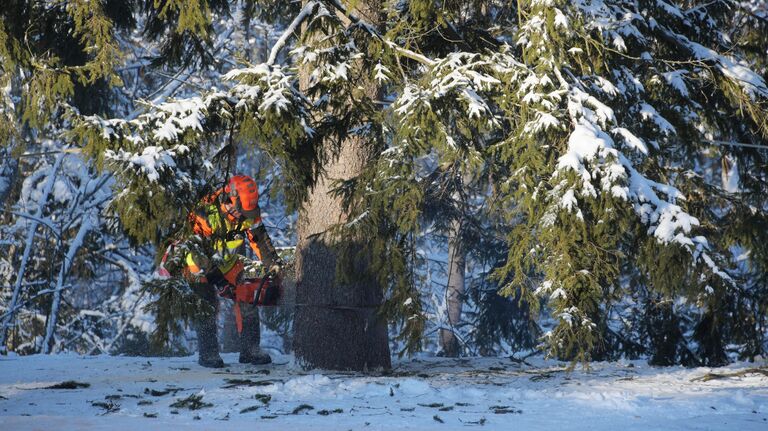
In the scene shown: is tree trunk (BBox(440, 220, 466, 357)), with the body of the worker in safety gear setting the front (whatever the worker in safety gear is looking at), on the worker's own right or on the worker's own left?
on the worker's own left

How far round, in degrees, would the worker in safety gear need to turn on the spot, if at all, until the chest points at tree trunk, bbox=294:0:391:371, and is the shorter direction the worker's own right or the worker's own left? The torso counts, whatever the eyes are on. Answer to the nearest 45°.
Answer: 0° — they already face it

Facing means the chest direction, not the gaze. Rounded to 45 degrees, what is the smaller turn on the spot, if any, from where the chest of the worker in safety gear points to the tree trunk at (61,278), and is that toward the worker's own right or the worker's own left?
approximately 180°

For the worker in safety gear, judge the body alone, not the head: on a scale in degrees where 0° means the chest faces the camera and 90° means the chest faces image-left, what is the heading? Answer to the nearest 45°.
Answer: approximately 315°
